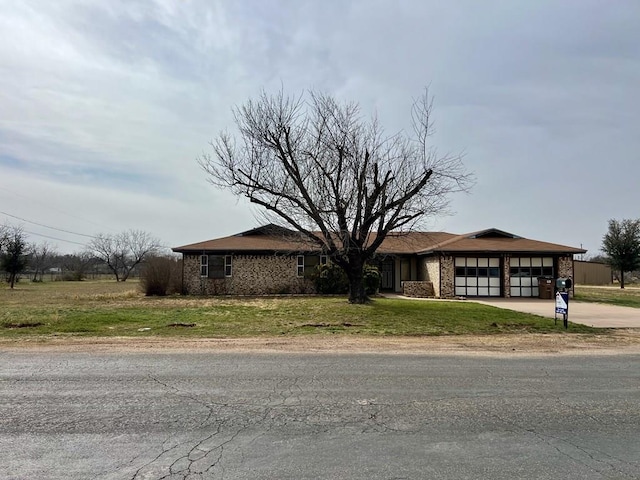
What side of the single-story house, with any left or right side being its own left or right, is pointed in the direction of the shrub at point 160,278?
right

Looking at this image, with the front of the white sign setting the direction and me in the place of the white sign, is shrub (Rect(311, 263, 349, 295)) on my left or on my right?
on my right

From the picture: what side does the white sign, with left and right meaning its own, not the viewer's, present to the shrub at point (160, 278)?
right

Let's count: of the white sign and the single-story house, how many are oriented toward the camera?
2

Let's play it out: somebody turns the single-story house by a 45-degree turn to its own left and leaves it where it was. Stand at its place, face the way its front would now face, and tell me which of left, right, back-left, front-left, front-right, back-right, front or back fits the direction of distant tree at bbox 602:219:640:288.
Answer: left

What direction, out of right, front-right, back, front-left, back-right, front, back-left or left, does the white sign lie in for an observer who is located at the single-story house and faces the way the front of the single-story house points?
front

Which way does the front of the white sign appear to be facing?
toward the camera

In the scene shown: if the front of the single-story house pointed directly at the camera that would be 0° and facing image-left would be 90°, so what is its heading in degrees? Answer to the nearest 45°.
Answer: approximately 0°

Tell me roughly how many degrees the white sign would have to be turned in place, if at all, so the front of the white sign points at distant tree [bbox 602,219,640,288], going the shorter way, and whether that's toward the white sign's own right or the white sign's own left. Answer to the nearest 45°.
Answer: approximately 180°
